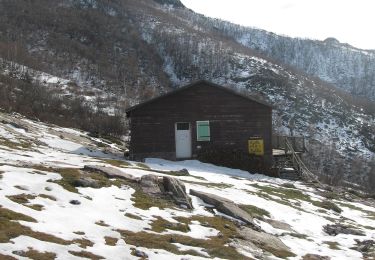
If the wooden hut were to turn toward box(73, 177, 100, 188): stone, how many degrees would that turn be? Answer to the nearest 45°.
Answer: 0° — it already faces it

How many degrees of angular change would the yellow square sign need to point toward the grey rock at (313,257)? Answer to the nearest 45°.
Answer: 0° — it already faces it

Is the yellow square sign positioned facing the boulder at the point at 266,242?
yes

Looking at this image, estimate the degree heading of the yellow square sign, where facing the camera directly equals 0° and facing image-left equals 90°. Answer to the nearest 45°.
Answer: approximately 0°

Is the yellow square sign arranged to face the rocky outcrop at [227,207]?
yes

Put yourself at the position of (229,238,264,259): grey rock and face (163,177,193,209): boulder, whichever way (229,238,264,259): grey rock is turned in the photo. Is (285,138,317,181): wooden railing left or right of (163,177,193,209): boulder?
right

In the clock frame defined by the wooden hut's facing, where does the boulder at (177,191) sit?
The boulder is roughly at 12 o'clock from the wooden hut.
